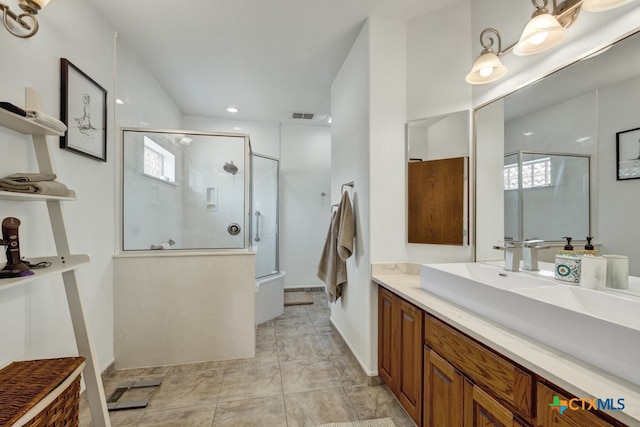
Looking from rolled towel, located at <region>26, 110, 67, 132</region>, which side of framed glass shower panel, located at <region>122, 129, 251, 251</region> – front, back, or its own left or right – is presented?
front

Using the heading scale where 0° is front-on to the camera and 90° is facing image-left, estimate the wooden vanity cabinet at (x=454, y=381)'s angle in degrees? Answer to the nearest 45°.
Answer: approximately 45°

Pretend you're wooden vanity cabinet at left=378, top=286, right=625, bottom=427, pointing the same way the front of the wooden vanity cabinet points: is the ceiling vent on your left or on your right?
on your right

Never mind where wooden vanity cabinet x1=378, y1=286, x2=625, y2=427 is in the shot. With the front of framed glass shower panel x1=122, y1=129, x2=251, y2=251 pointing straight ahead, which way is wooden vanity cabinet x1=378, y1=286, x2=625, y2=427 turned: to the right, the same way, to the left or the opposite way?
to the right

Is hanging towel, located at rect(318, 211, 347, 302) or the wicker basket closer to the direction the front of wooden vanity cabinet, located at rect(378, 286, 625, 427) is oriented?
the wicker basket

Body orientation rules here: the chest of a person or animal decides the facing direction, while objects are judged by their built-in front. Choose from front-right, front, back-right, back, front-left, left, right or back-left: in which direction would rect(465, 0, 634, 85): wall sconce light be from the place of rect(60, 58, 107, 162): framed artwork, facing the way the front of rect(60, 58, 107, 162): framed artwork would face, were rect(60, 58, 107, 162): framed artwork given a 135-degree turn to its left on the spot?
back-right

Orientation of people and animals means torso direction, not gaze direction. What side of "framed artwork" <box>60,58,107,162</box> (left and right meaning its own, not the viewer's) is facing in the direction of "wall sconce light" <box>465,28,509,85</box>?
front

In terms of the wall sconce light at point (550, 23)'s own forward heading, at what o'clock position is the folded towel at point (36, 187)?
The folded towel is roughly at 12 o'clock from the wall sconce light.

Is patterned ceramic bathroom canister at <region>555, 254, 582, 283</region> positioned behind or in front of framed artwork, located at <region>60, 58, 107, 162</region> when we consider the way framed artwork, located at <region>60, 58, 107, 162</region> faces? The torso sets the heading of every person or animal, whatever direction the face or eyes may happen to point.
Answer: in front

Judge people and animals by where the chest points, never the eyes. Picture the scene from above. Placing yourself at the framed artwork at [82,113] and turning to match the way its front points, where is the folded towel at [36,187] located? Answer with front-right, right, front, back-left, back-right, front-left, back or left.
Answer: front-right

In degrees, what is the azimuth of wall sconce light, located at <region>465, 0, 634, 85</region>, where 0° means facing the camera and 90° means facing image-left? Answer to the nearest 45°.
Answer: approximately 45°

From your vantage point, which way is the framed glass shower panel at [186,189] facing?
toward the camera

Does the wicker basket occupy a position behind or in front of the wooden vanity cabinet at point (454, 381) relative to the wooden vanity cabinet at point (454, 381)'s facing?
in front

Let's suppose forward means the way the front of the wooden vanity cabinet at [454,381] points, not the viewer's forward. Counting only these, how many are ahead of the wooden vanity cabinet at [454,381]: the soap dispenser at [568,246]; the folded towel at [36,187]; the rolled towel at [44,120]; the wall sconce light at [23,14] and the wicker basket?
4

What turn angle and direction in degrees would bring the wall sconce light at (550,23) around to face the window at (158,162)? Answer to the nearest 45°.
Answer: approximately 45° to its right

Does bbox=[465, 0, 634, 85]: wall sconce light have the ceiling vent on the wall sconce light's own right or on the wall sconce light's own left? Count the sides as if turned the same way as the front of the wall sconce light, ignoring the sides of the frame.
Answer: on the wall sconce light's own right
